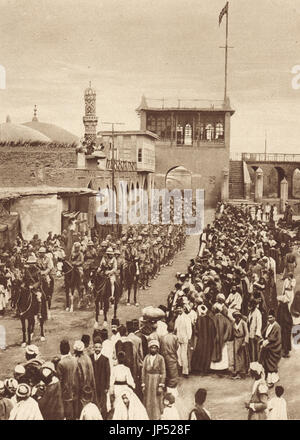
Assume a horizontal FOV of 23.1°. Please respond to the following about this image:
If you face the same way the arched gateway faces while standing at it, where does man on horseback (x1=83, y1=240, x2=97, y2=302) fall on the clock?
The man on horseback is roughly at 1 o'clock from the arched gateway.

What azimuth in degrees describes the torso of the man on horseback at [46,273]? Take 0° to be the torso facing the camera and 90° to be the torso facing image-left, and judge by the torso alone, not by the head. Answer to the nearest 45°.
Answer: approximately 45°

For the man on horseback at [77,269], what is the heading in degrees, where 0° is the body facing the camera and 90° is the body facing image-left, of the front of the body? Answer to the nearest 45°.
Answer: approximately 45°

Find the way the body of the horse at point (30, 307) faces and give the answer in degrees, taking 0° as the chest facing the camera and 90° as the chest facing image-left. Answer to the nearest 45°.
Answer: approximately 45°

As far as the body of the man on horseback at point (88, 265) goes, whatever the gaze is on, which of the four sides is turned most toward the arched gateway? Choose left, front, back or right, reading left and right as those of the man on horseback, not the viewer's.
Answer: back

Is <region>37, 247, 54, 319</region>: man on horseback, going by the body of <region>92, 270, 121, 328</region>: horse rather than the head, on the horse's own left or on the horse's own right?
on the horse's own right

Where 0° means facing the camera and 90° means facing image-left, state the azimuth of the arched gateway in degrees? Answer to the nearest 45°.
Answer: approximately 0°
